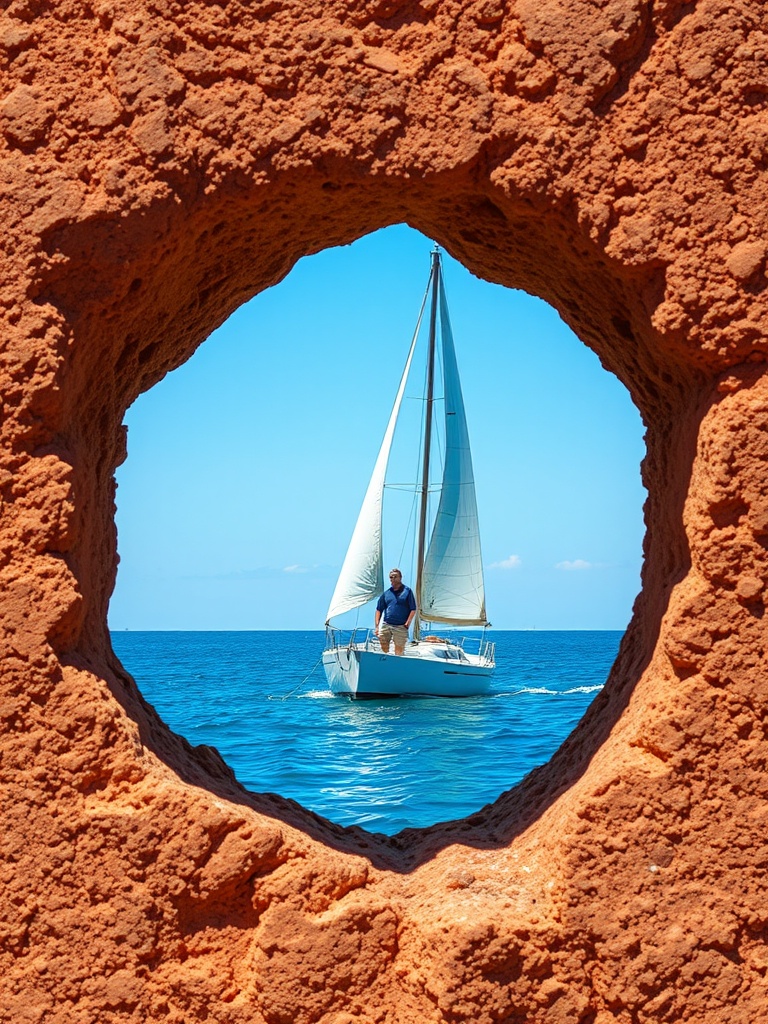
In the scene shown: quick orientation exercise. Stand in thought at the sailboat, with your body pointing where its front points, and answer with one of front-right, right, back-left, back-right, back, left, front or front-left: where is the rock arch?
front-left

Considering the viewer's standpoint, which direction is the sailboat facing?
facing the viewer and to the left of the viewer

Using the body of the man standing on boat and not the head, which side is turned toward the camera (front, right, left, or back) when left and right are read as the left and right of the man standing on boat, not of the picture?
front

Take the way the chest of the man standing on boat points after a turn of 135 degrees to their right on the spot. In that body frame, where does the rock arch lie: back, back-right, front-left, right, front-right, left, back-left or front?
back-left
